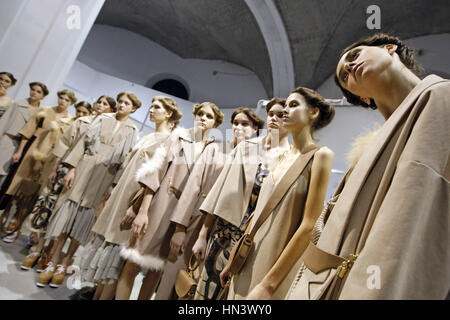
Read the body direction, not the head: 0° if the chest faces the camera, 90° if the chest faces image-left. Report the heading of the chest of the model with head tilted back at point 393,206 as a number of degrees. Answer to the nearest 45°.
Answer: approximately 45°

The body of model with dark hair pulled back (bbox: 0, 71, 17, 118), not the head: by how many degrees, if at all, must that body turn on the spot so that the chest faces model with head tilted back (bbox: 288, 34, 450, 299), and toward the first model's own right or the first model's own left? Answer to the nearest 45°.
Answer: approximately 45° to the first model's own left

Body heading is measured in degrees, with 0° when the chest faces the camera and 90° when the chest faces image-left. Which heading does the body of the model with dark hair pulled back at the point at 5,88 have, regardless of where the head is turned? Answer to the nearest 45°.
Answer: approximately 45°

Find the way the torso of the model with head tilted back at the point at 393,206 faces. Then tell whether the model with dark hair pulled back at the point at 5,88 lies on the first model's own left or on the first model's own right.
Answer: on the first model's own right
